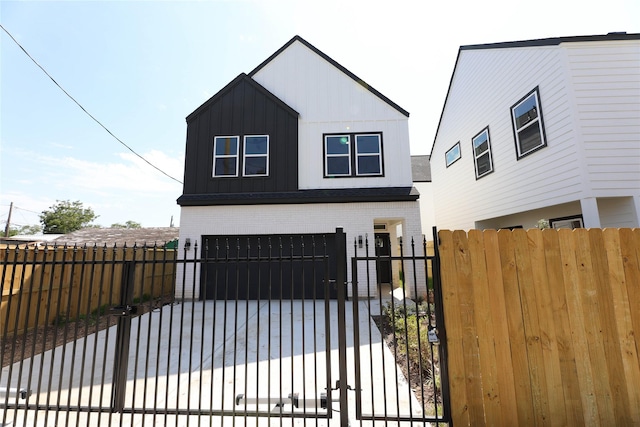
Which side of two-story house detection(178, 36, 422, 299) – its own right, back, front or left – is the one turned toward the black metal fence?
front

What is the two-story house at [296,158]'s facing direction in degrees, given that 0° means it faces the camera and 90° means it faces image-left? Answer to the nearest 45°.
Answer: approximately 0°

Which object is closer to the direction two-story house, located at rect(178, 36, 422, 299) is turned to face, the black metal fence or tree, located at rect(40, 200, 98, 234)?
the black metal fence

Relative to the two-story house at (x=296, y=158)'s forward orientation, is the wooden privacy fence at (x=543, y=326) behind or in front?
in front

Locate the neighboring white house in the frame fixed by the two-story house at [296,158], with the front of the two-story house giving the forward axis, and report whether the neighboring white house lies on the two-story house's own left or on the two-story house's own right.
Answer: on the two-story house's own left

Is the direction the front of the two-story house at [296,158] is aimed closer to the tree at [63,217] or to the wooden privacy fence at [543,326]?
the wooden privacy fence

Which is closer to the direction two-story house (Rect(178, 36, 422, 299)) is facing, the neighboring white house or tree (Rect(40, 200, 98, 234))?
the neighboring white house

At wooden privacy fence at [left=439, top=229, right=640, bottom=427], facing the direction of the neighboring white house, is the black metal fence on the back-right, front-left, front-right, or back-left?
back-left

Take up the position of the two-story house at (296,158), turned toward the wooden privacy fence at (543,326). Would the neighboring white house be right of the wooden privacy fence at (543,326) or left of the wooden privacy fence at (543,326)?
left
